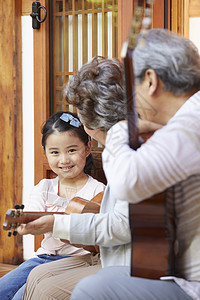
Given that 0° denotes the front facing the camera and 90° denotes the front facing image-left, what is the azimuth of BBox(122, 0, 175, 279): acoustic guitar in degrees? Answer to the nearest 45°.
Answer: approximately 90°

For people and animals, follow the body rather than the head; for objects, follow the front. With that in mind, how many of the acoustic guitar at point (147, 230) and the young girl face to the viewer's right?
0

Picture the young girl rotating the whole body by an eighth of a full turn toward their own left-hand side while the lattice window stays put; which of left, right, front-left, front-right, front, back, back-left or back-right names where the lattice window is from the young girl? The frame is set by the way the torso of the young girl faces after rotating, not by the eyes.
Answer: back

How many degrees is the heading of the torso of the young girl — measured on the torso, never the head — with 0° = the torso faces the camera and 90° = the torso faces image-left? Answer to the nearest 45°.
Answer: approximately 45°

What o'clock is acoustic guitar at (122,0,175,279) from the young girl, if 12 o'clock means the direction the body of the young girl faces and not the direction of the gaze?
The acoustic guitar is roughly at 10 o'clock from the young girl.

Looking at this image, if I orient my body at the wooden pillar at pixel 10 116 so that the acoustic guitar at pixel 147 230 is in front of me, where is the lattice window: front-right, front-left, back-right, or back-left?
front-left
